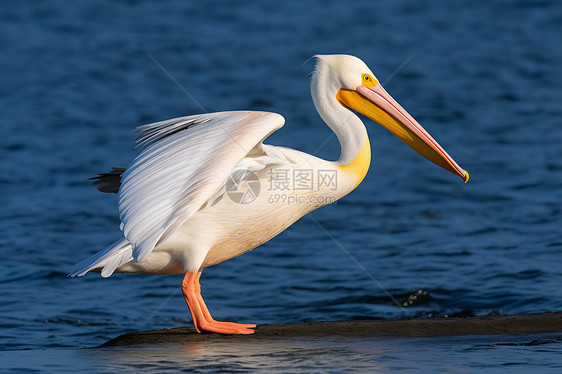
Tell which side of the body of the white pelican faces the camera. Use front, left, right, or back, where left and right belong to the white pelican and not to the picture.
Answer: right
